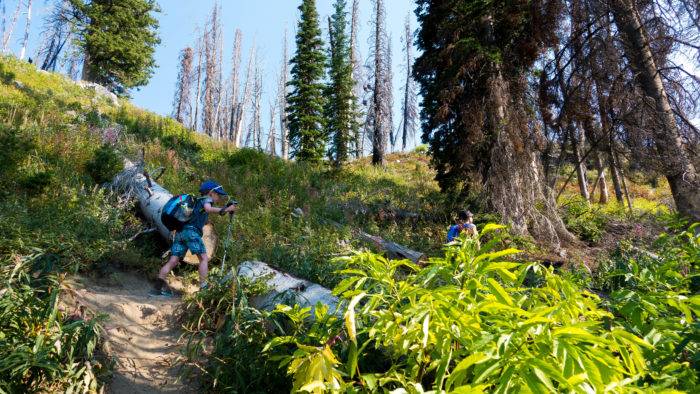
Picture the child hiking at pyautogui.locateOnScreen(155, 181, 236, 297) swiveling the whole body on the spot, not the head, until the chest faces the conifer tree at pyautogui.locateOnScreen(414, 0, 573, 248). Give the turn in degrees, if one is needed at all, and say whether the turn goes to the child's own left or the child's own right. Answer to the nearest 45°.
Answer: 0° — they already face it

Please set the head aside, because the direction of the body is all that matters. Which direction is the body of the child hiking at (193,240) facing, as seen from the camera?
to the viewer's right

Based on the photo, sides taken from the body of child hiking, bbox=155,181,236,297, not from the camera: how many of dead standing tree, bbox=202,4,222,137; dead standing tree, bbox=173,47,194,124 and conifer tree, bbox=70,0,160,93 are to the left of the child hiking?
3

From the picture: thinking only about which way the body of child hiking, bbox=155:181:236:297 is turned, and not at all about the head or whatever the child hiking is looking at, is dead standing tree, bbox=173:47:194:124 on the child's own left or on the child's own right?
on the child's own left

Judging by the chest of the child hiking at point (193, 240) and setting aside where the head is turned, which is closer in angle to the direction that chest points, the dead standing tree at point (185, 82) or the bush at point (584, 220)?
the bush

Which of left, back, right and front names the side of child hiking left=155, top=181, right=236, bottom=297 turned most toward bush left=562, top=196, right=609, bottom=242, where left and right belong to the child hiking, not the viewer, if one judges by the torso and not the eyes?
front

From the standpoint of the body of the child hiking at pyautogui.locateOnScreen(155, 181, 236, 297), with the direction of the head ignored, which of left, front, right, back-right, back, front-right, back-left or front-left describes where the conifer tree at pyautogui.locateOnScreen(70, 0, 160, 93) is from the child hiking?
left

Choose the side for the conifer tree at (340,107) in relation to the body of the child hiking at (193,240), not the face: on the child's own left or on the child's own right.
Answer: on the child's own left

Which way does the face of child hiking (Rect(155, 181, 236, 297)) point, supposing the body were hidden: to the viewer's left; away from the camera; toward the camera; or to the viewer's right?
to the viewer's right

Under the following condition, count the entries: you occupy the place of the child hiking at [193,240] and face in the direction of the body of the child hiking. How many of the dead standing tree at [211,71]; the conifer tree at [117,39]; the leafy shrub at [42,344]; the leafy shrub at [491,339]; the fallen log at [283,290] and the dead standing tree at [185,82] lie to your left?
3

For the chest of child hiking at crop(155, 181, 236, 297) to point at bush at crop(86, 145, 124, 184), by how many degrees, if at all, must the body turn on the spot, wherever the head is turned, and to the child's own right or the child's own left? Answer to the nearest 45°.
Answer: approximately 135° to the child's own left

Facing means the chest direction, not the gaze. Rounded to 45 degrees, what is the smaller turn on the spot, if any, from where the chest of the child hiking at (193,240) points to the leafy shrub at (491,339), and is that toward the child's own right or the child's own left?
approximately 90° to the child's own right

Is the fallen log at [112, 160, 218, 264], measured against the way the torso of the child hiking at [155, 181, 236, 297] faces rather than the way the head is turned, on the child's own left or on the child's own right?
on the child's own left

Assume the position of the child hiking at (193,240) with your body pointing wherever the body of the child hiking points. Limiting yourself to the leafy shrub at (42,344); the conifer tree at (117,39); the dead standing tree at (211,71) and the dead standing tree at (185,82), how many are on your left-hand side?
3

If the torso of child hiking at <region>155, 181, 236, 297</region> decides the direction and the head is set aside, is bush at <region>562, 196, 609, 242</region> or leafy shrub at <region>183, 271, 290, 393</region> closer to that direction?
the bush

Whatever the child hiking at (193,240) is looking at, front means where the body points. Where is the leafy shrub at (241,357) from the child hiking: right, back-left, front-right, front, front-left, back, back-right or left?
right
